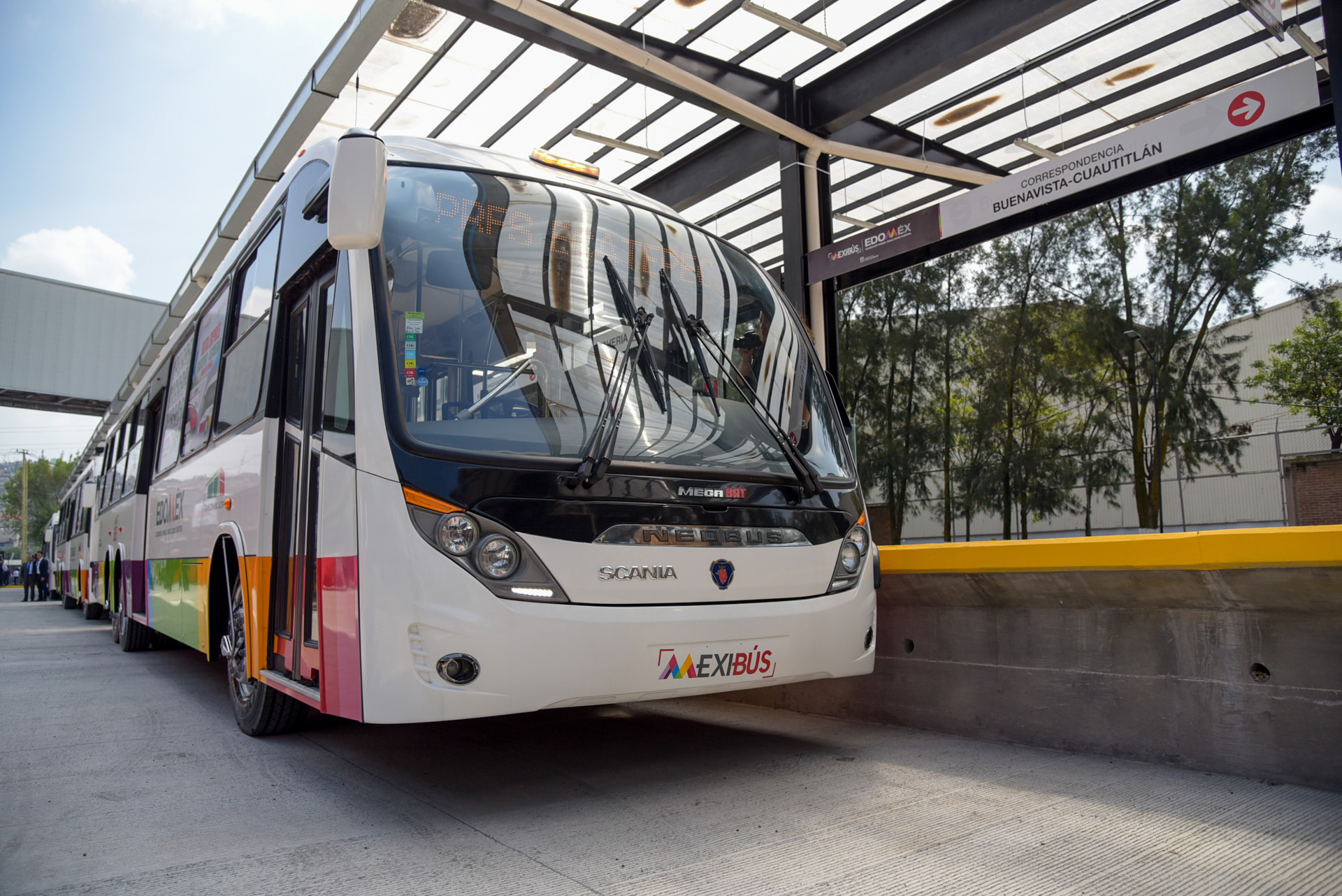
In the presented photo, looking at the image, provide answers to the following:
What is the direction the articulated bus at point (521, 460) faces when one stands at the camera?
facing the viewer and to the right of the viewer

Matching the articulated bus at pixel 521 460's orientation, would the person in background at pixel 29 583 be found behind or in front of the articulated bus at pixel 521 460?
behind

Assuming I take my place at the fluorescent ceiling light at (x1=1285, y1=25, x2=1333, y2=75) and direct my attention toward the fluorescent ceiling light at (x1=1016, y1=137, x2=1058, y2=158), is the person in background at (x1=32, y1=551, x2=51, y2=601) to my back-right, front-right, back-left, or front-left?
front-left

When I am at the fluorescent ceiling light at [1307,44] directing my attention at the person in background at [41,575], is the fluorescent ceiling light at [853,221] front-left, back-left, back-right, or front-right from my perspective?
front-right

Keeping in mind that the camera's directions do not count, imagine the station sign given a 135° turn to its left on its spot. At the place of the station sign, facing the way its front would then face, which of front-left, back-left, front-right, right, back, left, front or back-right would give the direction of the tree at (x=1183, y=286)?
left

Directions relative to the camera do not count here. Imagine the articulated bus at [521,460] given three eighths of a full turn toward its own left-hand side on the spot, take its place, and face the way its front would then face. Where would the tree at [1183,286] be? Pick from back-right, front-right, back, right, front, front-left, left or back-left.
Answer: front-right

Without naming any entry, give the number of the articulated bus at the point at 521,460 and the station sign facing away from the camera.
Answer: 0

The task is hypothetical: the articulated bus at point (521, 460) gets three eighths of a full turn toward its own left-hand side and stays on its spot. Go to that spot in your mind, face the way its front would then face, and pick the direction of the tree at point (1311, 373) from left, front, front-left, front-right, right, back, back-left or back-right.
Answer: front-right

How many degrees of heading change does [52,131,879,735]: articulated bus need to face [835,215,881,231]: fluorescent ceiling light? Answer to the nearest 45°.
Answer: approximately 90° to its left

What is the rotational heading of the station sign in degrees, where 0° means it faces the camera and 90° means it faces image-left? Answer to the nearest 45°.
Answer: approximately 45°

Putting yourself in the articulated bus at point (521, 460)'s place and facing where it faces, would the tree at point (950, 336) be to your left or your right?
on your left

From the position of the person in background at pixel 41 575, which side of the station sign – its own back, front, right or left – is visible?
right

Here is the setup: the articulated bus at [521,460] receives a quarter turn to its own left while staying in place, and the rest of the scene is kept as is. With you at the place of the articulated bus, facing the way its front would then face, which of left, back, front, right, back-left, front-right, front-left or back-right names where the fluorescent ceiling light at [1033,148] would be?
front
